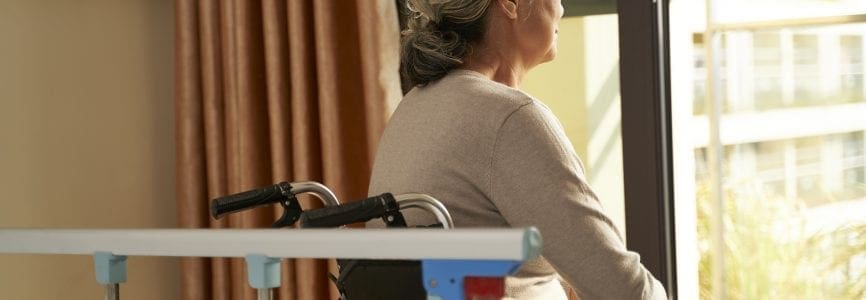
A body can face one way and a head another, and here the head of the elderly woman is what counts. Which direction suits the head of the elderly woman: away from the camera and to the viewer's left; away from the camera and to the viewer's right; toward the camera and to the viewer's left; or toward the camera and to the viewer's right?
away from the camera and to the viewer's right

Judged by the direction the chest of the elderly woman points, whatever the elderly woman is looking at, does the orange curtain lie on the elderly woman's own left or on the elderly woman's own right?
on the elderly woman's own left

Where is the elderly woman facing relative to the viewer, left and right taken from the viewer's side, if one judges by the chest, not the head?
facing away from the viewer and to the right of the viewer
